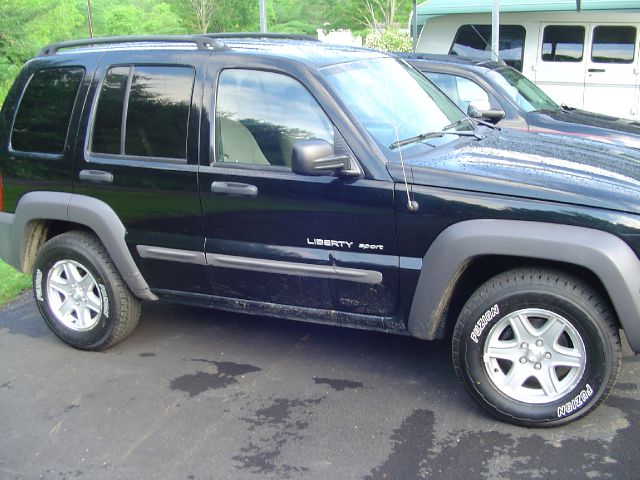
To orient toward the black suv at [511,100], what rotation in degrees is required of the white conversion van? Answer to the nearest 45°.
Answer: approximately 90° to its right

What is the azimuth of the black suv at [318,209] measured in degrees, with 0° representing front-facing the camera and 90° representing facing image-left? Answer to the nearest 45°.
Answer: approximately 315°

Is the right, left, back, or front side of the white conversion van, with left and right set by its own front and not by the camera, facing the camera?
right

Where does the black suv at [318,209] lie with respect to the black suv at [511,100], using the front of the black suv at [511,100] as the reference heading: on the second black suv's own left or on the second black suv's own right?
on the second black suv's own right

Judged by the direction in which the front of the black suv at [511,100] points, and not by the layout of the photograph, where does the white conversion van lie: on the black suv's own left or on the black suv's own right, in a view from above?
on the black suv's own left

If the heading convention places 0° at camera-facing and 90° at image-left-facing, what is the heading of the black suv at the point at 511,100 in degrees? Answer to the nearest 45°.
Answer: approximately 315°

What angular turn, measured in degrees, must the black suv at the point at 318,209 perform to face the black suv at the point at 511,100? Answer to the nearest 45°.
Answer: approximately 90° to its left

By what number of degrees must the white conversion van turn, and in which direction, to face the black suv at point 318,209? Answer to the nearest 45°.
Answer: approximately 90° to its right

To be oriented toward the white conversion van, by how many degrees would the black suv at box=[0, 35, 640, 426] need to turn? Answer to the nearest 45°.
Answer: approximately 90° to its left
